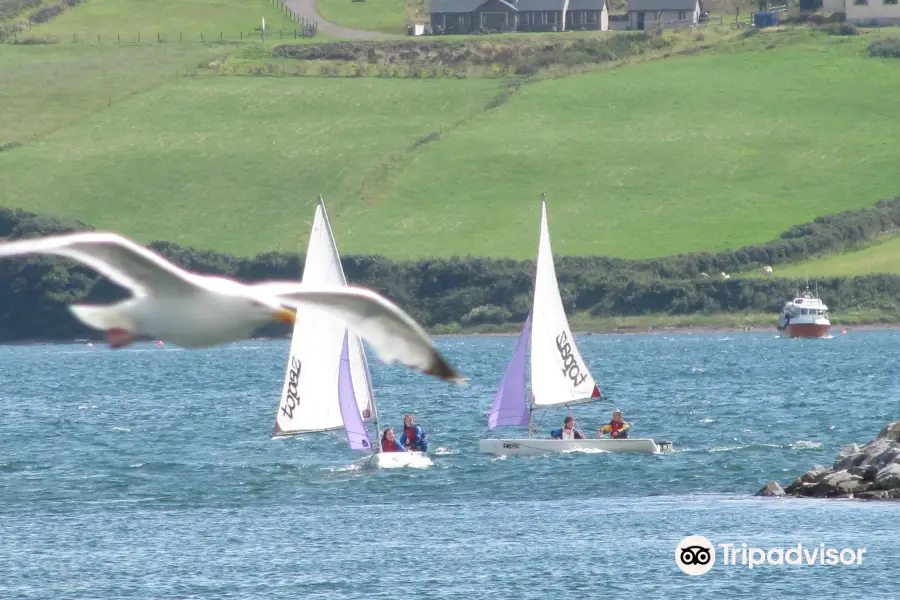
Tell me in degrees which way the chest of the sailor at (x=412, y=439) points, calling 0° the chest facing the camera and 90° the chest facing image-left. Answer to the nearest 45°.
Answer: approximately 45°

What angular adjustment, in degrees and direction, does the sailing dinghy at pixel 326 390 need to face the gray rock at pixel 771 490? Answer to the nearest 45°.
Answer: approximately 90° to its left

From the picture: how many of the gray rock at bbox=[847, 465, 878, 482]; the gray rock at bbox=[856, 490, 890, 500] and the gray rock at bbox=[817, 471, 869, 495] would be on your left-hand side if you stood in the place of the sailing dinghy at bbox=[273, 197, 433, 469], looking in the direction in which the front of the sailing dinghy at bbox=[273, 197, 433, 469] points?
3

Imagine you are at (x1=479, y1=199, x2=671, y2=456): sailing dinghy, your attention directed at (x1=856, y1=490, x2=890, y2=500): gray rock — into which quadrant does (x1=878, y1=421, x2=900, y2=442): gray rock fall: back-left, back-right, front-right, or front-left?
front-left

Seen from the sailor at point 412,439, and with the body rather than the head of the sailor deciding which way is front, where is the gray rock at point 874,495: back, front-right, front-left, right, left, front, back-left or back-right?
left

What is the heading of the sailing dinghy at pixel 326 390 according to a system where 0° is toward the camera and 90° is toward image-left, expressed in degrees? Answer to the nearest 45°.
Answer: approximately 45°

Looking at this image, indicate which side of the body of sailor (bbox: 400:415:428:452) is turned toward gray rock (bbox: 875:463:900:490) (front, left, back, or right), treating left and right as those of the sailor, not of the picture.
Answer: left

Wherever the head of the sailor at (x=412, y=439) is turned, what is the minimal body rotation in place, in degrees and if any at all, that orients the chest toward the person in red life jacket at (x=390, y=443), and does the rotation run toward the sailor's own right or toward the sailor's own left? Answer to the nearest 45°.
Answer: approximately 45° to the sailor's own right

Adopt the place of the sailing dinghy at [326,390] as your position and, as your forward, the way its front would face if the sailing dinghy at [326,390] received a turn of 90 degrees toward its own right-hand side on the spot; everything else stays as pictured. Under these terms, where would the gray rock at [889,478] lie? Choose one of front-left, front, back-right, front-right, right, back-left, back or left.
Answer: back

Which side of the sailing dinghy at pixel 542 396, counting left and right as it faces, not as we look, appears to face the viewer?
left

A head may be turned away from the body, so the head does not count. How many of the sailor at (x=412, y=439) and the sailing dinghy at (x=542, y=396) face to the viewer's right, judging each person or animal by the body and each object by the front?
0

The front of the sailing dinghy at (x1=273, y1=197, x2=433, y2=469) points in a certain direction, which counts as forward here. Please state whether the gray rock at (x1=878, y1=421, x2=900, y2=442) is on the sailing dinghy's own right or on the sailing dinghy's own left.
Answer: on the sailing dinghy's own left

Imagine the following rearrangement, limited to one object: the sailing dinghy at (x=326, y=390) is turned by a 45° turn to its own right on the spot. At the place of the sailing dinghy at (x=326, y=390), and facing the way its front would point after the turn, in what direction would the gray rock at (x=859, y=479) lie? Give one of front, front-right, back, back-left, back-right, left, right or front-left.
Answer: back-left

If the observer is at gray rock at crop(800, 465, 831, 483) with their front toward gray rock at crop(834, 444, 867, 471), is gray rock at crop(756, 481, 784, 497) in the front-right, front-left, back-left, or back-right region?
back-left

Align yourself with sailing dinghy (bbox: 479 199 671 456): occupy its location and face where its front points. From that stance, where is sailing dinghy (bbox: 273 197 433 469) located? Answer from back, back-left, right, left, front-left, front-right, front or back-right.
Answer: front-left

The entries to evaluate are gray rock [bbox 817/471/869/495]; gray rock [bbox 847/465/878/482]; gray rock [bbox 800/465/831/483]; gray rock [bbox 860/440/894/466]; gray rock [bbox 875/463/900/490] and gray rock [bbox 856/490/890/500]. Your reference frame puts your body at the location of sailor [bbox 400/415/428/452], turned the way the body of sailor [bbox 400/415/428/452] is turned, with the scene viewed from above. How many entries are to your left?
6
